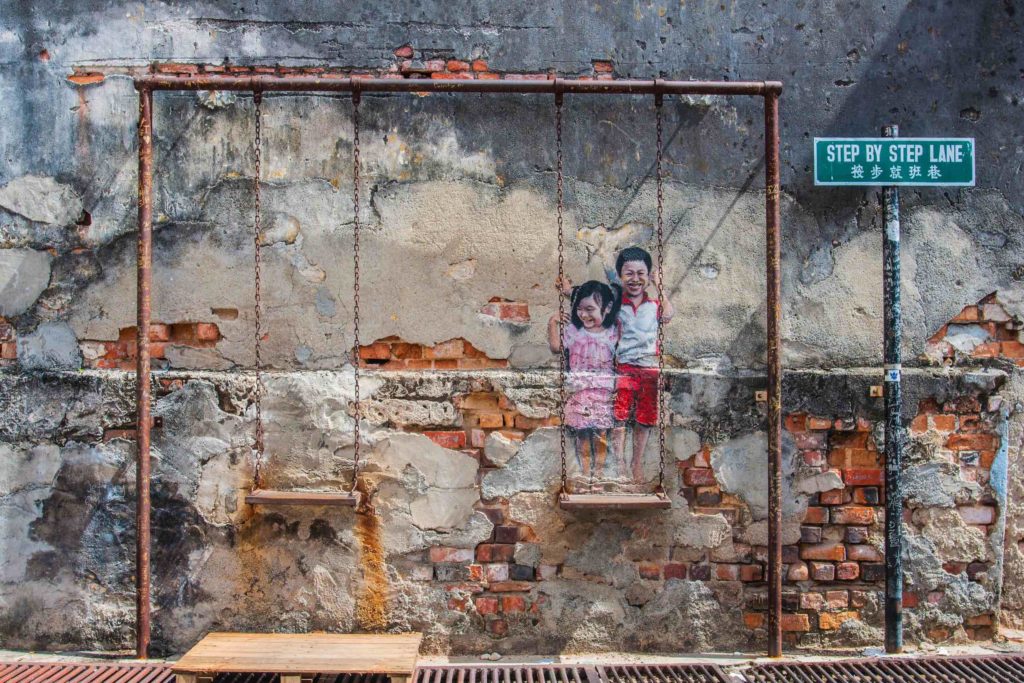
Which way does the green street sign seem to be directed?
toward the camera

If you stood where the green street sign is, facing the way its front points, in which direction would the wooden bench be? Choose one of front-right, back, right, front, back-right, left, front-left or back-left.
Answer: front-right

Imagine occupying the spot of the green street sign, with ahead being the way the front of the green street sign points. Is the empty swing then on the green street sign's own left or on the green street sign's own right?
on the green street sign's own right

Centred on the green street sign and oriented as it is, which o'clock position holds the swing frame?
The swing frame is roughly at 2 o'clock from the green street sign.
